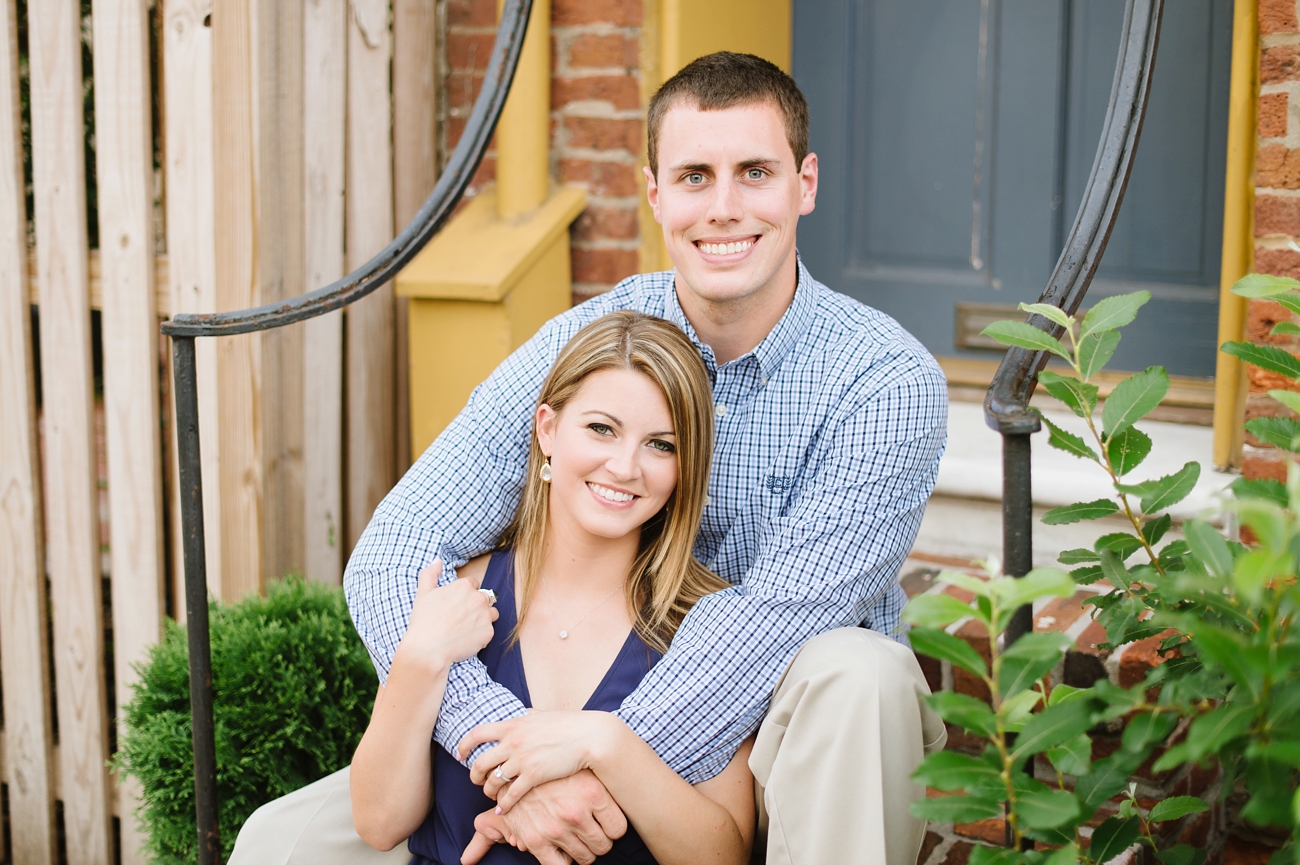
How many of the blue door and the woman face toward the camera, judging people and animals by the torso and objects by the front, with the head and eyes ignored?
2

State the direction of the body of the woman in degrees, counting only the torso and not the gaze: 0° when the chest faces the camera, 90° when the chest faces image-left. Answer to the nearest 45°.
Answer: approximately 0°

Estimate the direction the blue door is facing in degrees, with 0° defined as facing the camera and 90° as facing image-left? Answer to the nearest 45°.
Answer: approximately 0°

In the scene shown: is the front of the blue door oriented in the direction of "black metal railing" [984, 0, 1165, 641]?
yes

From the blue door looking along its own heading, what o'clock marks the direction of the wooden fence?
The wooden fence is roughly at 2 o'clock from the blue door.

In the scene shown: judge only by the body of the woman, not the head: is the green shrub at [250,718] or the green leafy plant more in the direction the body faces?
the green leafy plant
